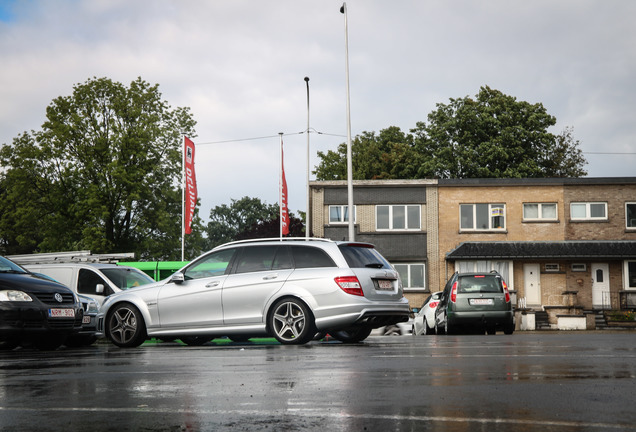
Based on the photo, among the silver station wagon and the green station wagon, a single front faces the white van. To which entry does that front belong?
the silver station wagon

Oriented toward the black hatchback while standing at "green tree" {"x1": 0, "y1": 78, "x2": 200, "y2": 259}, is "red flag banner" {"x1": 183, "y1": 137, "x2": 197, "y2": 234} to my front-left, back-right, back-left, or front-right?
front-left

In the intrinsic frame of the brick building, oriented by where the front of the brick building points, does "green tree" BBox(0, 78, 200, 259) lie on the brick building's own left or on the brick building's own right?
on the brick building's own right

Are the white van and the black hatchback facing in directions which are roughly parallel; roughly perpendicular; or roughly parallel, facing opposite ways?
roughly parallel

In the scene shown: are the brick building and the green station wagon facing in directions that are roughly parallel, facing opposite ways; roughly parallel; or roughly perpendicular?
roughly parallel, facing opposite ways

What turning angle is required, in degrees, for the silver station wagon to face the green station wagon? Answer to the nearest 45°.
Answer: approximately 90° to its right

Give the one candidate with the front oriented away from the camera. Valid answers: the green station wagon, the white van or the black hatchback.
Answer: the green station wagon

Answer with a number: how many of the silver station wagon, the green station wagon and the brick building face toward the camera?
1

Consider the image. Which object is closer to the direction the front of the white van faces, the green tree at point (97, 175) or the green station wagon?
the green station wagon

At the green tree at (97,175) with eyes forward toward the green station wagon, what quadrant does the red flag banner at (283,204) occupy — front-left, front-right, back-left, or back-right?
front-left

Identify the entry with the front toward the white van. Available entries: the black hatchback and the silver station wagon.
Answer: the silver station wagon

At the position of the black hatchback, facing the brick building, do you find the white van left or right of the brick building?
left

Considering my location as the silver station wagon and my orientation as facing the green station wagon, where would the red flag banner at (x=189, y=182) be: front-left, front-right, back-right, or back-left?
front-left

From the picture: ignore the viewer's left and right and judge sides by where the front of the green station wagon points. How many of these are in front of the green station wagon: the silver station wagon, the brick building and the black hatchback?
1

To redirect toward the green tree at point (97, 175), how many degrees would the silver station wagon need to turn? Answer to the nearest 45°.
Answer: approximately 45° to its right

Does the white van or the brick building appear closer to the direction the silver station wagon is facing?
the white van

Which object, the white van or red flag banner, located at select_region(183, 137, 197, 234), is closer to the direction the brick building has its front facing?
the white van

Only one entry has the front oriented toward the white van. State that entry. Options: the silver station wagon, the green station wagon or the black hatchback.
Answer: the silver station wagon

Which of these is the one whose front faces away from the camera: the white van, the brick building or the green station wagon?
the green station wagon

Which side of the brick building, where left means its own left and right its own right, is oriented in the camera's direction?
front

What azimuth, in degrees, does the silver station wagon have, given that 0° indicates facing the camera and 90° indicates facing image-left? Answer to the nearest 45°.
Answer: approximately 135°

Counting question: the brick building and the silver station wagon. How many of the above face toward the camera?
1

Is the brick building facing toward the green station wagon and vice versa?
yes
